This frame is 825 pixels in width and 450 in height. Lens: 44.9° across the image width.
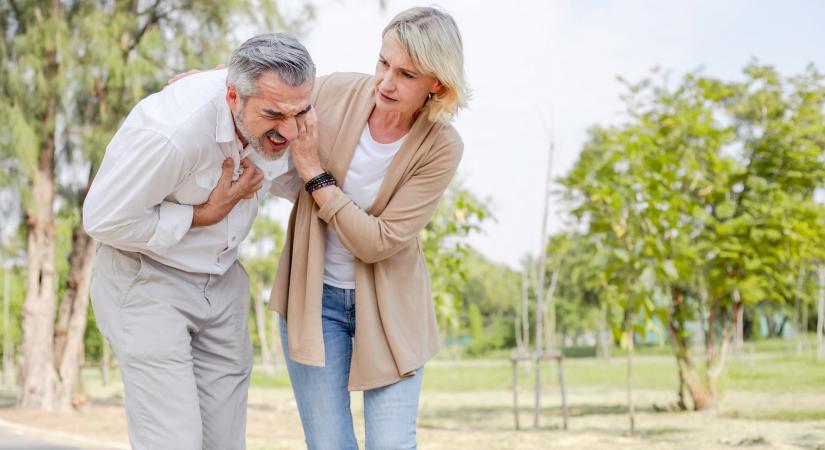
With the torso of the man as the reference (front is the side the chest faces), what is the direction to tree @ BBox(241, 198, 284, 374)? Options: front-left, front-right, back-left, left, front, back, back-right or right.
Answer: back-left

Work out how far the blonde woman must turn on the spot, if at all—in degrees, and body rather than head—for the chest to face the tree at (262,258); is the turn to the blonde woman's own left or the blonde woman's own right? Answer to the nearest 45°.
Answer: approximately 135° to the blonde woman's own right

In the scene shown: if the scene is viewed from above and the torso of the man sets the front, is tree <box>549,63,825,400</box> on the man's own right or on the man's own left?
on the man's own left

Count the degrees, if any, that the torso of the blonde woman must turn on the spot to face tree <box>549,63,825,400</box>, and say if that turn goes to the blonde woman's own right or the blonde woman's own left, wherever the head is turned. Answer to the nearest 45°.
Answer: approximately 180°

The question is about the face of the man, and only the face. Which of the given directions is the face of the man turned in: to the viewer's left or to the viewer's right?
to the viewer's right

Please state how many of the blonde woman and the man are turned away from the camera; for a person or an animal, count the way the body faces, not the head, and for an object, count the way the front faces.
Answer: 0

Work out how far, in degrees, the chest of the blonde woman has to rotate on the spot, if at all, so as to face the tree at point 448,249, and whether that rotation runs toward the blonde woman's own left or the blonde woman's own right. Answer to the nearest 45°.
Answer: approximately 135° to the blonde woman's own right
